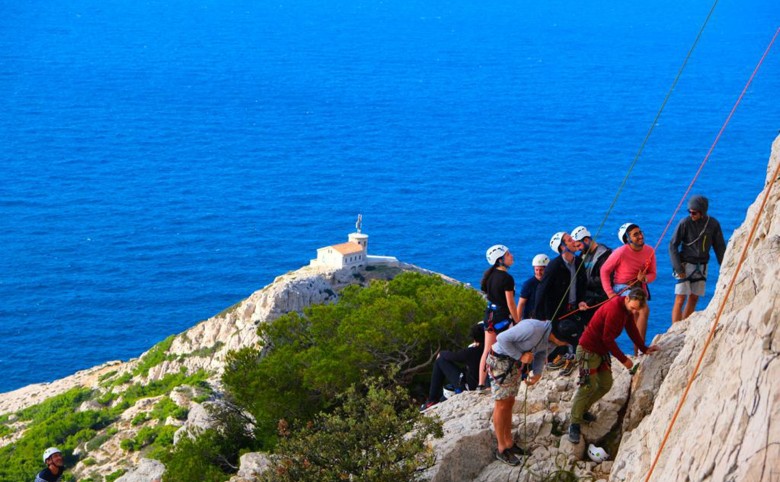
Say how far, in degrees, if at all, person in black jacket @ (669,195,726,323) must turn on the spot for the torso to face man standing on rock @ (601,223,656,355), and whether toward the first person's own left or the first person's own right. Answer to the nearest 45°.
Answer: approximately 45° to the first person's own right

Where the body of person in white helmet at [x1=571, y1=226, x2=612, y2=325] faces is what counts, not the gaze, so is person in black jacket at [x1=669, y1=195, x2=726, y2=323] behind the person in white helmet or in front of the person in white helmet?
behind

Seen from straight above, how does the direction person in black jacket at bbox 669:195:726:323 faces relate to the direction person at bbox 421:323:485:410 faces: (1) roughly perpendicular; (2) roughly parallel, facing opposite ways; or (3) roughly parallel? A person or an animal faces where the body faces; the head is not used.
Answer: roughly perpendicular

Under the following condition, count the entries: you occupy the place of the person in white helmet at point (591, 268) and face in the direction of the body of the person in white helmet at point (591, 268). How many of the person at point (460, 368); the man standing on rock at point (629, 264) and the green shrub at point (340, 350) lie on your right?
2

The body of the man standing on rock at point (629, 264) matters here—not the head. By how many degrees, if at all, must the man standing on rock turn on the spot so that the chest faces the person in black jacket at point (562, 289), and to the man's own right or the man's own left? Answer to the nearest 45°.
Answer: approximately 135° to the man's own right

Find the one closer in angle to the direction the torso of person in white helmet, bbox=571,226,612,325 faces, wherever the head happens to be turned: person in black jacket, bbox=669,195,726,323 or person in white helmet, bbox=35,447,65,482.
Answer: the person in white helmet

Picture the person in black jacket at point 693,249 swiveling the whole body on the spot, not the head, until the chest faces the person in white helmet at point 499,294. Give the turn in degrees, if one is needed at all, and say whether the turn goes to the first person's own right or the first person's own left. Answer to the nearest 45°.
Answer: approximately 90° to the first person's own right

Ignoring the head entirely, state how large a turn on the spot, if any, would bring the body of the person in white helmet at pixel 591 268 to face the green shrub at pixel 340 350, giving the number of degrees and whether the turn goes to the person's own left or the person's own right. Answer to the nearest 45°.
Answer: approximately 90° to the person's own right

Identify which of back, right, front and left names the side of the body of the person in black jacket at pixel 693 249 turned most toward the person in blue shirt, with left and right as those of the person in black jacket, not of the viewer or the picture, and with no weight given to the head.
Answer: right

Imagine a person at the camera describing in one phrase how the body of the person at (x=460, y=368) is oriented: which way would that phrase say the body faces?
to the viewer's left

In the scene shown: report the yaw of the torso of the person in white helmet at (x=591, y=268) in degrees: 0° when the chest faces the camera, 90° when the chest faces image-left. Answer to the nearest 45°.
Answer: approximately 45°

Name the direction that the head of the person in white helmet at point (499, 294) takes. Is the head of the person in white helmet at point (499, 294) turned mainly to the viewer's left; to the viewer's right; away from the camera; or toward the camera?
to the viewer's right

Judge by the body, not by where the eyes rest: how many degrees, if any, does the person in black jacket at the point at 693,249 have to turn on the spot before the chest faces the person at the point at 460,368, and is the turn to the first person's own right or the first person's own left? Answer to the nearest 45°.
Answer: approximately 90° to the first person's own right

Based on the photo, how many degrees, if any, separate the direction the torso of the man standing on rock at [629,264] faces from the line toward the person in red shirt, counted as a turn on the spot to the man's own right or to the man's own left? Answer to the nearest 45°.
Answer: approximately 45° to the man's own right
